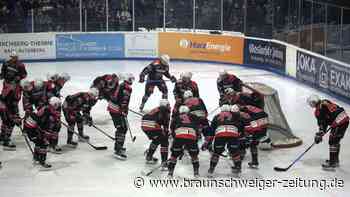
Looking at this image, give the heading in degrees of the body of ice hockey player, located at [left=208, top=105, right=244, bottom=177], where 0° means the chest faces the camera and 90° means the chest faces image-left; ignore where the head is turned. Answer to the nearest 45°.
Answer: approximately 180°

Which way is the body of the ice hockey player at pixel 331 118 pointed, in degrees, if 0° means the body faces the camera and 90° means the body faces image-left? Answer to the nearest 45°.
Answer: approximately 90°

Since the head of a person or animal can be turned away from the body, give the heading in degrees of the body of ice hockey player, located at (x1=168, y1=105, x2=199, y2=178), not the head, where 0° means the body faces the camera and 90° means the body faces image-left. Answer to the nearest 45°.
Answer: approximately 180°

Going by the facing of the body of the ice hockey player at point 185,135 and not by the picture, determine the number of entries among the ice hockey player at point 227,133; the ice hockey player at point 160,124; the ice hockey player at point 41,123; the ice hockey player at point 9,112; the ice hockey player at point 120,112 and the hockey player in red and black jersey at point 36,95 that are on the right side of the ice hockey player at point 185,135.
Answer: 1

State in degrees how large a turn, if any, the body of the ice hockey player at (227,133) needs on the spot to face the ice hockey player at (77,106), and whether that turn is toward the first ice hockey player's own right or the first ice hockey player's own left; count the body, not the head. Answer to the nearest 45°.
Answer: approximately 45° to the first ice hockey player's own left

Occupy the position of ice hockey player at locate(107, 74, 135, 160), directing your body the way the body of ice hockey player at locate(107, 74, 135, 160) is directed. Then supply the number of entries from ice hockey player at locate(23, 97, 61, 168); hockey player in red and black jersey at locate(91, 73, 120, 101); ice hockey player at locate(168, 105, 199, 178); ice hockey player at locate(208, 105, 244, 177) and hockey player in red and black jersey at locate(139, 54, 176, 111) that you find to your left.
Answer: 2

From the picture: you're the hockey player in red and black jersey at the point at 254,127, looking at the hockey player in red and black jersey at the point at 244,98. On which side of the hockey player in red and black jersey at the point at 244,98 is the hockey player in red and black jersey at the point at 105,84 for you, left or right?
left

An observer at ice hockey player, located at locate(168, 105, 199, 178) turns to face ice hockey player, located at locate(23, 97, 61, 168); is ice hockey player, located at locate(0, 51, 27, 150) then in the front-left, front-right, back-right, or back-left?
front-right

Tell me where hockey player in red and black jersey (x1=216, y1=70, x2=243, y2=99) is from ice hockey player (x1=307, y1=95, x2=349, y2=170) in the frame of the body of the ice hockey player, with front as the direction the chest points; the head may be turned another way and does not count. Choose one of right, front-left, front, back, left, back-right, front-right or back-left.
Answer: front-right

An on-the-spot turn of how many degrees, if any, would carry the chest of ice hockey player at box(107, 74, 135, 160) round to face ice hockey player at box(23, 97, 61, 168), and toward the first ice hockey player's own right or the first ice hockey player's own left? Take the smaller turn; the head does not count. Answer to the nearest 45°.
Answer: approximately 135° to the first ice hockey player's own right

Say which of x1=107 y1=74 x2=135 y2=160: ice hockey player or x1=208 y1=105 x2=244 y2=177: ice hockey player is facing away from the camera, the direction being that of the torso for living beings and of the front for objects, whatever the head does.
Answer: x1=208 y1=105 x2=244 y2=177: ice hockey player

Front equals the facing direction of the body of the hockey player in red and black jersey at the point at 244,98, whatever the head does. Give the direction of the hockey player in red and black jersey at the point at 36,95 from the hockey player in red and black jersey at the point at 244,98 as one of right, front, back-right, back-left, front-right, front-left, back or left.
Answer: front

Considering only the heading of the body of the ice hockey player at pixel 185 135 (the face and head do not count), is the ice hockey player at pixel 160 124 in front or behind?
in front

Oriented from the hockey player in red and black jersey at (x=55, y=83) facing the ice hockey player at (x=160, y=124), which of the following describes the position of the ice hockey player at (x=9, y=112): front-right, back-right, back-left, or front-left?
back-right

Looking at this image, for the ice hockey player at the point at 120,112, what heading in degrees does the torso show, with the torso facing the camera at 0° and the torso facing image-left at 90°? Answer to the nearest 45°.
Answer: approximately 270°

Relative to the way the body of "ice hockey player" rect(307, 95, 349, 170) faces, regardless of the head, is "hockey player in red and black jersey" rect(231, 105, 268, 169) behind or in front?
in front

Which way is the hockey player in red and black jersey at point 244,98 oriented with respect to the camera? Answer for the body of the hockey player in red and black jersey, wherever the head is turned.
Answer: to the viewer's left
